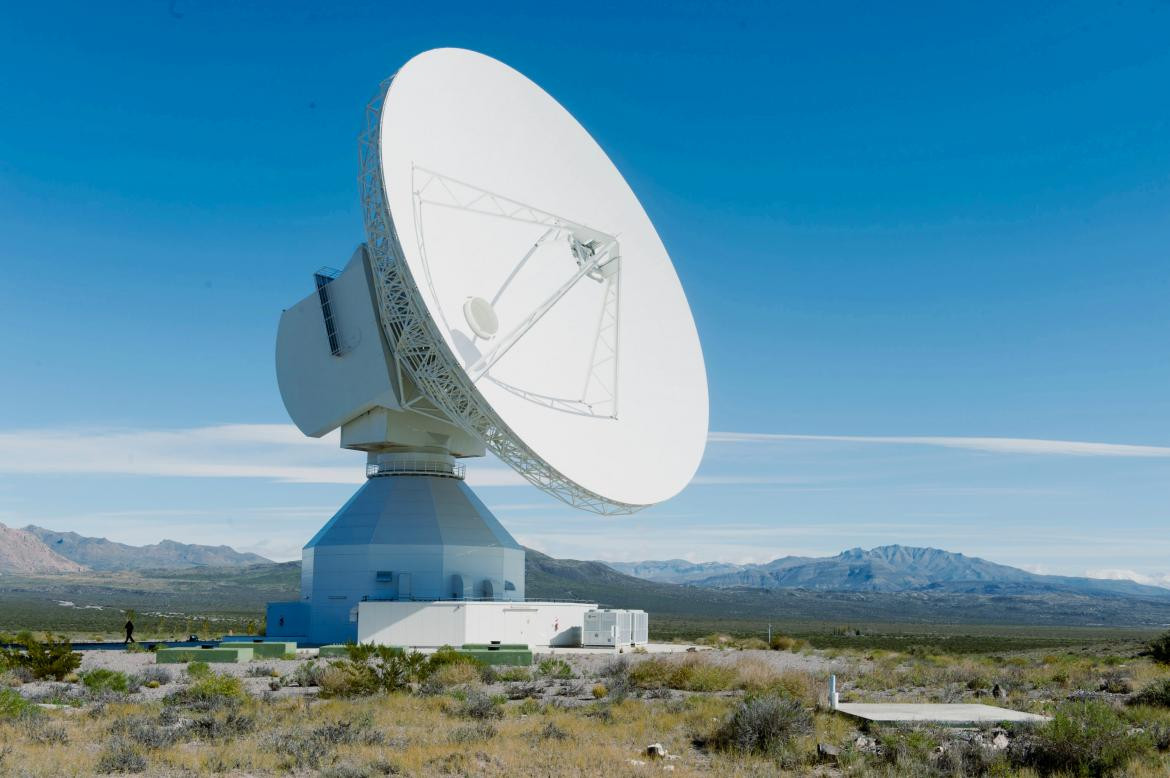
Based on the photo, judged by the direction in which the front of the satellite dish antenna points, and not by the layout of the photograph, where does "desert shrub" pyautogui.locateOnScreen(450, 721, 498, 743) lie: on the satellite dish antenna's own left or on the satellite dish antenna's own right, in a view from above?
on the satellite dish antenna's own right

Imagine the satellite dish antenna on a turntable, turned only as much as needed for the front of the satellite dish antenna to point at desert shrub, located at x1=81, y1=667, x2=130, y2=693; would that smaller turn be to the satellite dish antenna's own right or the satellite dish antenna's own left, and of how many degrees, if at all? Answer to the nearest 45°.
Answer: approximately 90° to the satellite dish antenna's own right

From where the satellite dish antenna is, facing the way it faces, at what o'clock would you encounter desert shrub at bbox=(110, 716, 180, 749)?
The desert shrub is roughly at 2 o'clock from the satellite dish antenna.

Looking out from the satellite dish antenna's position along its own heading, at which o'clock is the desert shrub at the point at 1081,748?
The desert shrub is roughly at 1 o'clock from the satellite dish antenna.

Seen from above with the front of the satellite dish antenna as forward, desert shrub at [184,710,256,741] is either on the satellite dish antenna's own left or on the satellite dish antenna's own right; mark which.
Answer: on the satellite dish antenna's own right

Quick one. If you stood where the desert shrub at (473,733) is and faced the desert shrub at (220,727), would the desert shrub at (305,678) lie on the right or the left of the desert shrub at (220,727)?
right

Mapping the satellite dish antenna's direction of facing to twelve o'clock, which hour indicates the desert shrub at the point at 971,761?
The desert shrub is roughly at 1 o'clock from the satellite dish antenna.

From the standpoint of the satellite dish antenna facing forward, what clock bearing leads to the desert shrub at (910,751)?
The desert shrub is roughly at 1 o'clock from the satellite dish antenna.

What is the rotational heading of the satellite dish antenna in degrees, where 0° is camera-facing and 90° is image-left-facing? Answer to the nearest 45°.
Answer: approximately 315°
